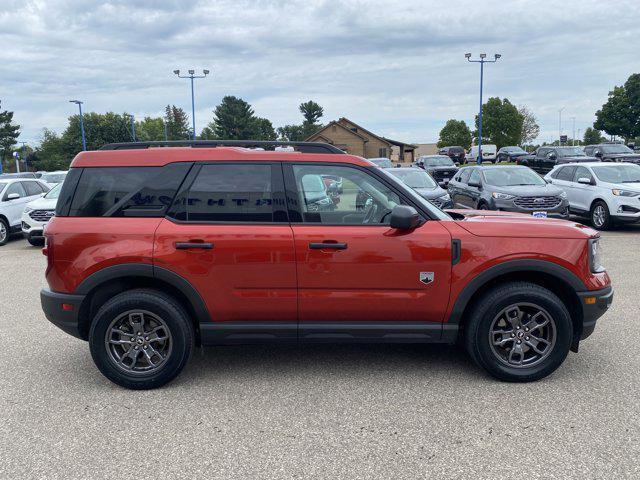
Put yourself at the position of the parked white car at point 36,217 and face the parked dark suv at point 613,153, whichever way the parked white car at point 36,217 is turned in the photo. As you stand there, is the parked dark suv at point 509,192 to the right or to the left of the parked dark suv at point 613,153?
right

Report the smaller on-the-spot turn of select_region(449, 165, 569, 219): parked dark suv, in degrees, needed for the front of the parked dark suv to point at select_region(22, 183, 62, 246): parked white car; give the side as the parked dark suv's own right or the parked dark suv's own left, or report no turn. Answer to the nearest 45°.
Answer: approximately 135° to the parked dark suv's own right

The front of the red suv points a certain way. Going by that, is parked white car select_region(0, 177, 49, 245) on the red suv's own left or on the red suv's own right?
on the red suv's own left

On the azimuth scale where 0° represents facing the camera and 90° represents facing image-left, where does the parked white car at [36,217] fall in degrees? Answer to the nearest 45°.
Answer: approximately 45°

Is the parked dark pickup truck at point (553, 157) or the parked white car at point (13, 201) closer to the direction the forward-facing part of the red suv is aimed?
the parked dark pickup truck

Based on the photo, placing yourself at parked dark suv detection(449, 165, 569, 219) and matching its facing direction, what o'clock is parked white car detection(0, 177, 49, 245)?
The parked white car is roughly at 4 o'clock from the parked dark suv.

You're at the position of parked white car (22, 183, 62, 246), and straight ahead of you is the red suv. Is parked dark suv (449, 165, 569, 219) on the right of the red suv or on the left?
left

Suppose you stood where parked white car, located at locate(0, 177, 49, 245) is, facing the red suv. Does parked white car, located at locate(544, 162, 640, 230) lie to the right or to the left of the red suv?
left

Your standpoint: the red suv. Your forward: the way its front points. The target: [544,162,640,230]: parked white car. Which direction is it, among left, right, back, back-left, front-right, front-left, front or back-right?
front-left

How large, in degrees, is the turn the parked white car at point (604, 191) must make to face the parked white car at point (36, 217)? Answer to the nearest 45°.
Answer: approximately 90° to its right

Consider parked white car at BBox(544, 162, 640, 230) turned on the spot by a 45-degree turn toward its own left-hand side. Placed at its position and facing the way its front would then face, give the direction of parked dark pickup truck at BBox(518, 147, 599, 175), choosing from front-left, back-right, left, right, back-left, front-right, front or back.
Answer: left

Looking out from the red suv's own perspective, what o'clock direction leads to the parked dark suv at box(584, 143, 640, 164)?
The parked dark suv is roughly at 10 o'clock from the red suv.

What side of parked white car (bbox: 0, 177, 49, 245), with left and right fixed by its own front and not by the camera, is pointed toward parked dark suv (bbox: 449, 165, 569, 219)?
left

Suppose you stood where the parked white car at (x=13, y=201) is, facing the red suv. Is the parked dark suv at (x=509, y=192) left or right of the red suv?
left

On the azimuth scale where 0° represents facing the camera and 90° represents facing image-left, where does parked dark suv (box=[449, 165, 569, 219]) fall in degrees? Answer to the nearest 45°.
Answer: approximately 315°

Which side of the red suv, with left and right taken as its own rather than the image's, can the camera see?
right

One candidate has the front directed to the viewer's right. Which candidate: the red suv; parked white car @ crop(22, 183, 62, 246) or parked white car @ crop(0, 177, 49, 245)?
the red suv

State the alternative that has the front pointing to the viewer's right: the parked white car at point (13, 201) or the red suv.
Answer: the red suv

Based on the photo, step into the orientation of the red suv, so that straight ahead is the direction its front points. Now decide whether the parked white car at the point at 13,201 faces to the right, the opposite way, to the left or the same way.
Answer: to the right

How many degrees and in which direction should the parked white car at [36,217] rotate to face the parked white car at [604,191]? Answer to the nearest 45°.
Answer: approximately 90° to its left
